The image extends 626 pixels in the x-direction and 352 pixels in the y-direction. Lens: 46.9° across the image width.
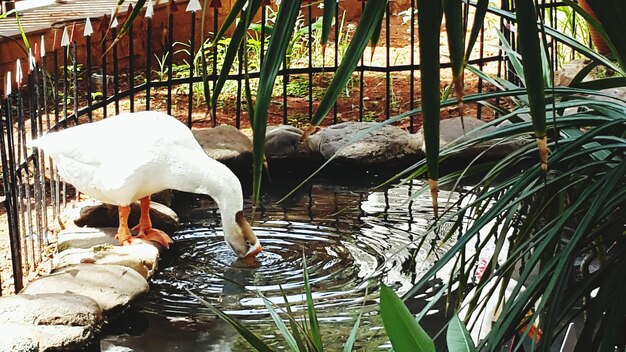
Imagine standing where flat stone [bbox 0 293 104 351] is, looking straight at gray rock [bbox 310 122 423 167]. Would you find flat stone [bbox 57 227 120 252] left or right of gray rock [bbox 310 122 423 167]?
left

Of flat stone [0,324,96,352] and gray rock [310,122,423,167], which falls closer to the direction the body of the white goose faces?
the gray rock

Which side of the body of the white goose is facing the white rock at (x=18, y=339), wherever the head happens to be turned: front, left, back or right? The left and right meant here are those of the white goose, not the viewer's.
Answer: right

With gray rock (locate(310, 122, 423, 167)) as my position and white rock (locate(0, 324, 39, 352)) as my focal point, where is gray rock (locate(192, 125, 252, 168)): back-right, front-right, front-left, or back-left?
front-right

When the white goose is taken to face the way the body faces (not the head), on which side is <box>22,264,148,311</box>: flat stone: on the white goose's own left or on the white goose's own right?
on the white goose's own right

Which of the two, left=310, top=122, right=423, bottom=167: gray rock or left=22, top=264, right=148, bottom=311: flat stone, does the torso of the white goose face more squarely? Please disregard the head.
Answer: the gray rock

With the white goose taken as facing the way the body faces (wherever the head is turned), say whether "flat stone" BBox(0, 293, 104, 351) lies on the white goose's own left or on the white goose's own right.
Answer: on the white goose's own right

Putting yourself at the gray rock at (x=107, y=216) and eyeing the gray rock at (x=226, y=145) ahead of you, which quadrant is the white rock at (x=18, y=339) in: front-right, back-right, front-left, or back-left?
back-right

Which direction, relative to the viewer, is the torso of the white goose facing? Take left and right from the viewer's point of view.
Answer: facing to the right of the viewer

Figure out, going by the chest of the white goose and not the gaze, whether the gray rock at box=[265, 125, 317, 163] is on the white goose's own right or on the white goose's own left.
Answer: on the white goose's own left

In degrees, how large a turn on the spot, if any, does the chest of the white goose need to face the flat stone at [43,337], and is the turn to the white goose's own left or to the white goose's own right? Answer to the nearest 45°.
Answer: approximately 90° to the white goose's own right

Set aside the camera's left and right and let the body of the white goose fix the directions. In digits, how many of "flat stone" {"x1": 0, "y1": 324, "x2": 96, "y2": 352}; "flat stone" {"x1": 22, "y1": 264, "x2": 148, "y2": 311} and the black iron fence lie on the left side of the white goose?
1
